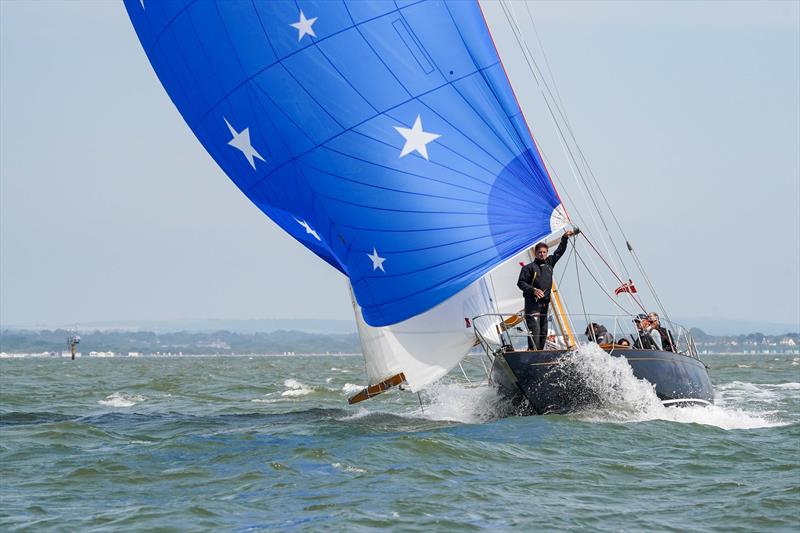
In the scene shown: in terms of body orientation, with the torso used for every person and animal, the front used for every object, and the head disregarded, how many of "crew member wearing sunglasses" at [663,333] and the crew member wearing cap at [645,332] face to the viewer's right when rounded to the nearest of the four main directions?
0

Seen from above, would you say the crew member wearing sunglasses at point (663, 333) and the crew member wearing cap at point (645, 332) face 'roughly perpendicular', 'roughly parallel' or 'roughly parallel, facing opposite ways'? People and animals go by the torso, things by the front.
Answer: roughly parallel

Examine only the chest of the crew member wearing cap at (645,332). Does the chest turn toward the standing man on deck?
yes

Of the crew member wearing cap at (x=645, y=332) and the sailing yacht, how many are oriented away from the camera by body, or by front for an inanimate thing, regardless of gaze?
0

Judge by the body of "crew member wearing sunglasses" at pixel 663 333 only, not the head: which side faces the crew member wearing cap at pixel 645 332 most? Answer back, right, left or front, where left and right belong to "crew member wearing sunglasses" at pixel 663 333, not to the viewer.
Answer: front

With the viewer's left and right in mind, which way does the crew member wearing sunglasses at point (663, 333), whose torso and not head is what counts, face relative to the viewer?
facing the viewer and to the left of the viewer

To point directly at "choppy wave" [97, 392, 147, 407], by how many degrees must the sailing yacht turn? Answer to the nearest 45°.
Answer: approximately 90° to its right

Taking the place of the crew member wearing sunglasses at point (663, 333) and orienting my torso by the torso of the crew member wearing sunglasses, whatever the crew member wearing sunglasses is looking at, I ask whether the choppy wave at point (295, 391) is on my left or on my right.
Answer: on my right

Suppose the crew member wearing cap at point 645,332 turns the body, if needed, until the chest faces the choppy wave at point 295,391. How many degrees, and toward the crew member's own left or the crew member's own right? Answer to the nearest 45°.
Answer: approximately 90° to the crew member's own right
